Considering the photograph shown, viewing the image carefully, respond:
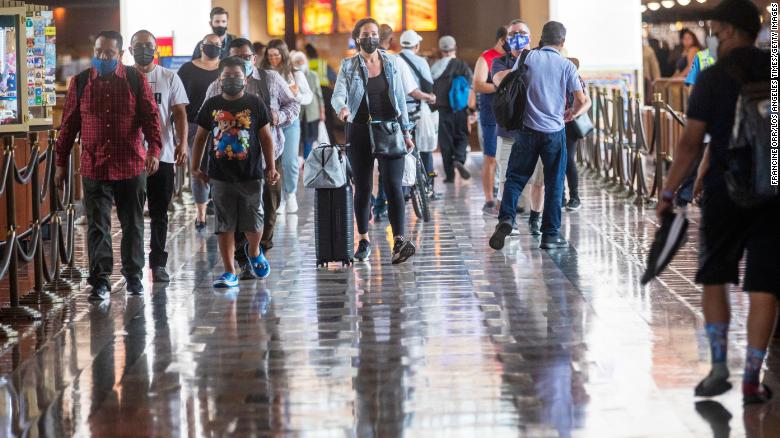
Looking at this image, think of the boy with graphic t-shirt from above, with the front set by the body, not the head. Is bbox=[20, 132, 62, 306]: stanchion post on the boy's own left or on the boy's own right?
on the boy's own right

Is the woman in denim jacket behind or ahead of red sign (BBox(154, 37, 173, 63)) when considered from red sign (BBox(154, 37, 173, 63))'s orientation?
ahead

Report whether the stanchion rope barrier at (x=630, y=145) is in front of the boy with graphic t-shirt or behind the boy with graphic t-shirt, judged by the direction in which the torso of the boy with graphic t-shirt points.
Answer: behind

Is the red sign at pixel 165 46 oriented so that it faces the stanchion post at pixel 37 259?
yes

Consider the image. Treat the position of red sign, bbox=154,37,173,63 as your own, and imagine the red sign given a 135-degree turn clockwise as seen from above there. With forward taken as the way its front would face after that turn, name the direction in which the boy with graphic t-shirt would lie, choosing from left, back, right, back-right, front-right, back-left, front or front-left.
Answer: back-left

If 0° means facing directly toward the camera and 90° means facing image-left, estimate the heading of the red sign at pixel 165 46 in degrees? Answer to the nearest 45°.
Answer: approximately 0°

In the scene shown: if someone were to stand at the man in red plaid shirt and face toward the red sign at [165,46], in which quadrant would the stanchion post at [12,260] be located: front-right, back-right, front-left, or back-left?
back-left

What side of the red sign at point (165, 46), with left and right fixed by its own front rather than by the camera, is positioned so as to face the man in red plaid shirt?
front

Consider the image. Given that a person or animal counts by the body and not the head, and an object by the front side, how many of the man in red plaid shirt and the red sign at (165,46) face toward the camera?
2

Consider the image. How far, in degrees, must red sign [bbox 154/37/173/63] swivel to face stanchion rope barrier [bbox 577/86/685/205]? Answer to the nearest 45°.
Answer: approximately 90° to its left

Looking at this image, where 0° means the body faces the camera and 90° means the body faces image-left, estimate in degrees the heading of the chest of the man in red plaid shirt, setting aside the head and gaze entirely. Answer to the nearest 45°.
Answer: approximately 0°
